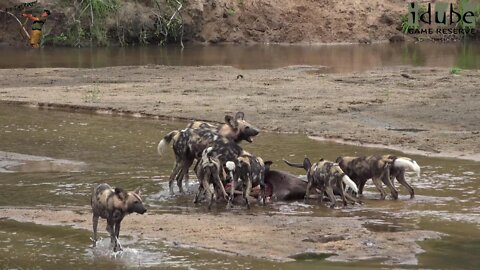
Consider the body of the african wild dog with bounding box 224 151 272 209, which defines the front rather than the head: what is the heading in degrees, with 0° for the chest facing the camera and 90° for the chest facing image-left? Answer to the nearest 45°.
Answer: approximately 225°

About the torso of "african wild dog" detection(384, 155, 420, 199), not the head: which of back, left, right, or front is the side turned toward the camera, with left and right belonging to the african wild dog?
left

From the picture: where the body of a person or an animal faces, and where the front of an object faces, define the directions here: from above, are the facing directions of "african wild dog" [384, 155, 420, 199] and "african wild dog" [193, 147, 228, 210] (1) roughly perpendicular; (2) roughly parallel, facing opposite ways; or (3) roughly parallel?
roughly perpendicular

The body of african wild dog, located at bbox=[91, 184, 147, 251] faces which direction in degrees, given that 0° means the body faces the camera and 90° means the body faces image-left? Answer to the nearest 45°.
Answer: approximately 315°

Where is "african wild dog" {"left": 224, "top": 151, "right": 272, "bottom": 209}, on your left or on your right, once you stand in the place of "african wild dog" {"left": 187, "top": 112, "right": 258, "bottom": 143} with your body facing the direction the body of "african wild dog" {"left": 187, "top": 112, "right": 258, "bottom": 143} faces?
on your right

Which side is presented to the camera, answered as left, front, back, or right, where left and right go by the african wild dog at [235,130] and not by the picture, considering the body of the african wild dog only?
right

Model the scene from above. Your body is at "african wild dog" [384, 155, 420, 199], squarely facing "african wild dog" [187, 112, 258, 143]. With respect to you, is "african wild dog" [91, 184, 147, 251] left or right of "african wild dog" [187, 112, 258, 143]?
left

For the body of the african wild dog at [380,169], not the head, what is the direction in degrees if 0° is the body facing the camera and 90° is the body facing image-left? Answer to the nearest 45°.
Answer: approximately 90°

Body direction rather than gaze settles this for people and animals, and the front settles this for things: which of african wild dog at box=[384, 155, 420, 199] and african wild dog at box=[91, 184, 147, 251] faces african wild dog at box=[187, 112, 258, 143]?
african wild dog at box=[384, 155, 420, 199]

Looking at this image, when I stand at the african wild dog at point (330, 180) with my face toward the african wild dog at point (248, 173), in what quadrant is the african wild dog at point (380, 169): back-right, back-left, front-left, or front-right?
back-right
